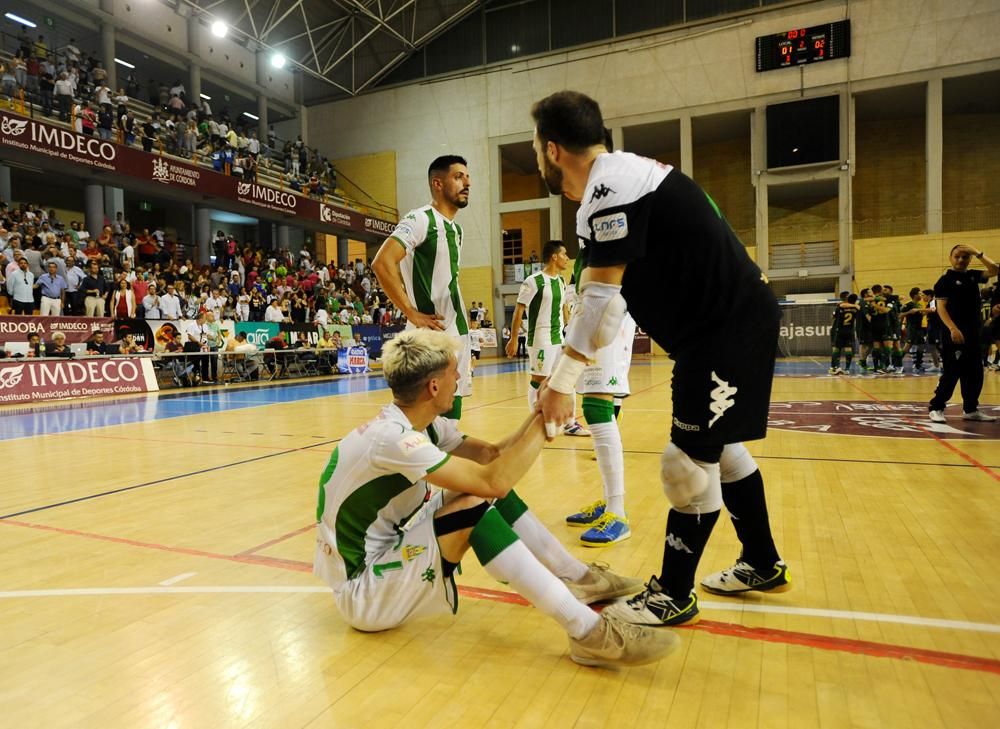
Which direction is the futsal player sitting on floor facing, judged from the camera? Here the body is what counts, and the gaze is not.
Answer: to the viewer's right

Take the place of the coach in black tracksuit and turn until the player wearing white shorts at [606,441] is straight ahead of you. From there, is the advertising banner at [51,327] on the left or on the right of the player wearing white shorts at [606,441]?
right

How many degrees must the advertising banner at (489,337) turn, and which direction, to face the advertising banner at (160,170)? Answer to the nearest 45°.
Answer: approximately 45° to its right

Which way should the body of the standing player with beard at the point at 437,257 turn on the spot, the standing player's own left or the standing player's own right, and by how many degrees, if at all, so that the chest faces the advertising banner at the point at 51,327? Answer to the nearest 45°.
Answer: approximately 180°

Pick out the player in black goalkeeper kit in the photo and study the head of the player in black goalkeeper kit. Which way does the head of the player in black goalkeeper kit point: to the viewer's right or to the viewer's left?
to the viewer's left

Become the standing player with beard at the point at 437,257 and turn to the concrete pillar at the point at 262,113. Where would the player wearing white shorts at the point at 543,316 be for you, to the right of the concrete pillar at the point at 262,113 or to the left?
right

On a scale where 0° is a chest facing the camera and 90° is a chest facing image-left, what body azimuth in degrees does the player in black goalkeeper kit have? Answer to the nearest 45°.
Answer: approximately 90°

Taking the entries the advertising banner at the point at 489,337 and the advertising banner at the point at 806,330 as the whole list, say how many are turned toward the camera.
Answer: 2

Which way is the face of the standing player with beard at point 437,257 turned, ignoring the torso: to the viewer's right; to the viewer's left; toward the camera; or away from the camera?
to the viewer's right

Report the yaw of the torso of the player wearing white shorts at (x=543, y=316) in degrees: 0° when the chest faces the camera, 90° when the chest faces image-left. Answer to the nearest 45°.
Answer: approximately 315°

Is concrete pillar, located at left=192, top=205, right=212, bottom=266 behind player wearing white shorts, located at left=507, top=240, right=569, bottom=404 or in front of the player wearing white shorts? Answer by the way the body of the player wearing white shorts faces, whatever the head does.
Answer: behind
